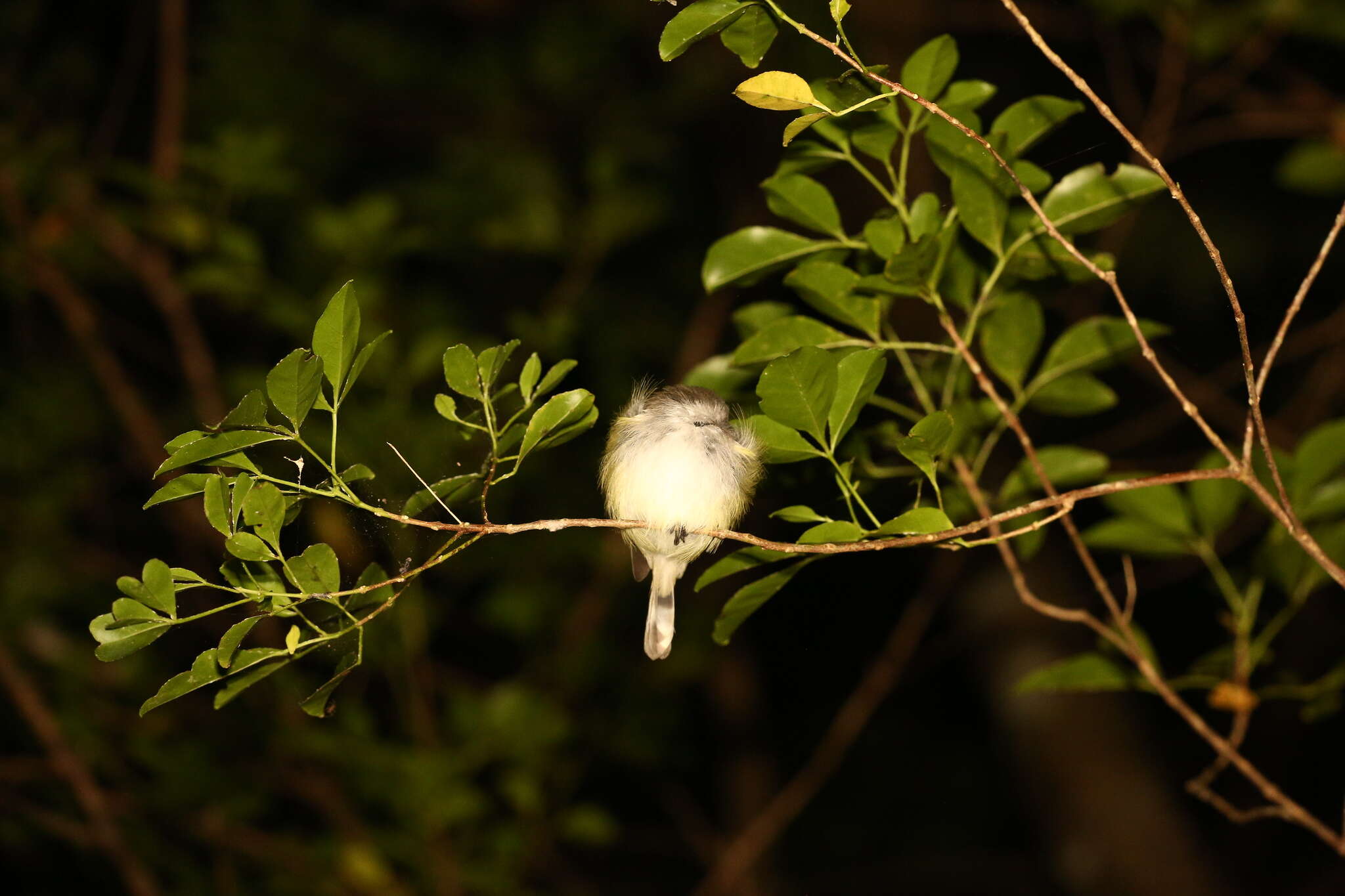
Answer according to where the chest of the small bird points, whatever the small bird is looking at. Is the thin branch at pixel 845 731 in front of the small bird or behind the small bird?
behind

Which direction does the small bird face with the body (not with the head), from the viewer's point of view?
toward the camera
